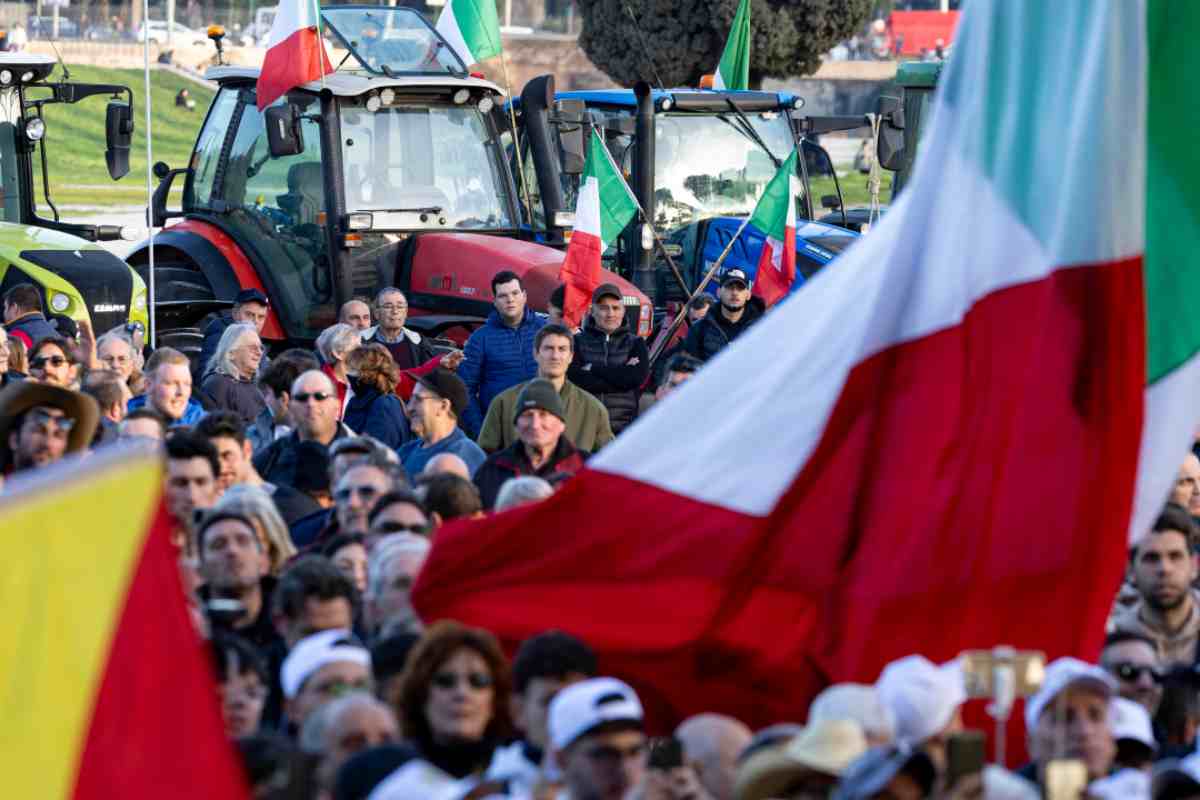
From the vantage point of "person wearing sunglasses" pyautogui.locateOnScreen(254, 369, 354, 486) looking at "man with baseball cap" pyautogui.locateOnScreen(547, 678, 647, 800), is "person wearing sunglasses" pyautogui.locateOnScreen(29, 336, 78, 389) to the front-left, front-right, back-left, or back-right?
back-right

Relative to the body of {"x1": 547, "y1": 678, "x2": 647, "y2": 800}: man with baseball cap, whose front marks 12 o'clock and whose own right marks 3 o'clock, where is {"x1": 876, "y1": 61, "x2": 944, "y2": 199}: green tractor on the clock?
The green tractor is roughly at 8 o'clock from the man with baseball cap.

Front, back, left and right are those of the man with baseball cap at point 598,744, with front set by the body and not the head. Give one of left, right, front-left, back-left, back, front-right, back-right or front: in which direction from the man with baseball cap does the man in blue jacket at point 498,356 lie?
back-left

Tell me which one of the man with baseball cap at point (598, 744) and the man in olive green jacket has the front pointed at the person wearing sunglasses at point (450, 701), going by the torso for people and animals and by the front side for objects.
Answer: the man in olive green jacket

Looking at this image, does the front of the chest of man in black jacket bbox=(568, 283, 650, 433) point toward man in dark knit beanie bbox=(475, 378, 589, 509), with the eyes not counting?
yes

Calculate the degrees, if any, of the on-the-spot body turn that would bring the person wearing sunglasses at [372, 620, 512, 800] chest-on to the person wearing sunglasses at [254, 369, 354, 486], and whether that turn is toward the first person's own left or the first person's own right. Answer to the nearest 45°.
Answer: approximately 180°

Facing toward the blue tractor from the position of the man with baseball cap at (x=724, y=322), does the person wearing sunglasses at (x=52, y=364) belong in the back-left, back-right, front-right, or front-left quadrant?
back-left

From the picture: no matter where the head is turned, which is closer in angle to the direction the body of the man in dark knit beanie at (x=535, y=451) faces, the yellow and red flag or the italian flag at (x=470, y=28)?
the yellow and red flag
